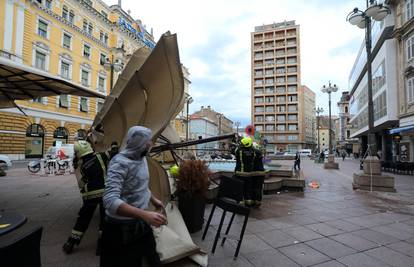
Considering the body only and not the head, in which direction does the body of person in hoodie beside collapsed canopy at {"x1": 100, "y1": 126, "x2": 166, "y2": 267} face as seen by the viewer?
to the viewer's right

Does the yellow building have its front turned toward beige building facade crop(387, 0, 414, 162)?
yes

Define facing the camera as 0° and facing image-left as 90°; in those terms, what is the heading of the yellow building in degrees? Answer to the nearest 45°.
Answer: approximately 315°
